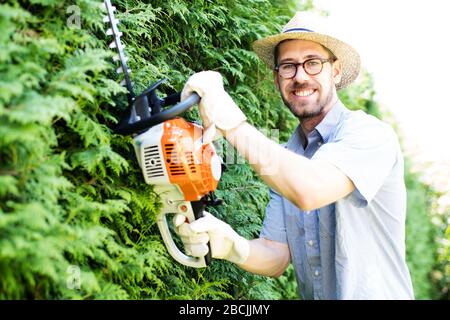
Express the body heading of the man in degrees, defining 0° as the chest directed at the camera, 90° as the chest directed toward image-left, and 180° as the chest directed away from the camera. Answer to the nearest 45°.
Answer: approximately 45°
